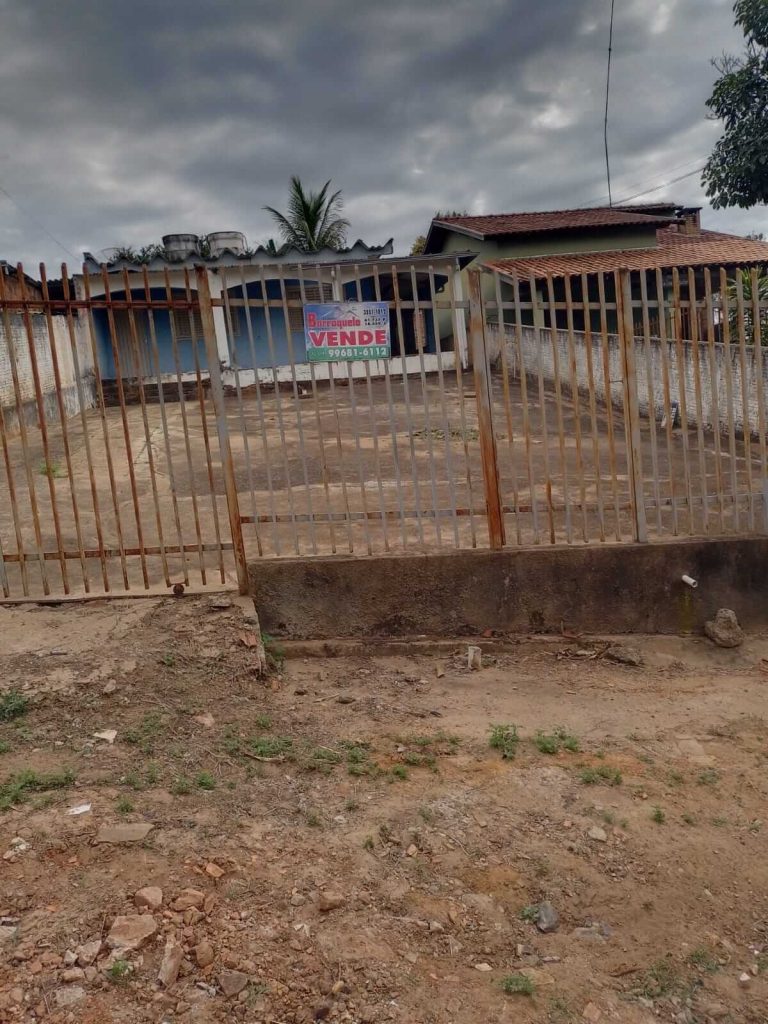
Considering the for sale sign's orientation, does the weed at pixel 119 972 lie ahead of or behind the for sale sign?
ahead

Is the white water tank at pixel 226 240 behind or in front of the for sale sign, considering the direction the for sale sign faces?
behind

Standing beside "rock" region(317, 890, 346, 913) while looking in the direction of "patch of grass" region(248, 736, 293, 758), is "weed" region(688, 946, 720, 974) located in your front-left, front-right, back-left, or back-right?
back-right

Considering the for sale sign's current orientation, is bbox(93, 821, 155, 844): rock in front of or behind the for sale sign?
in front

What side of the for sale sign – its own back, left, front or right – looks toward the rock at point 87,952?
front

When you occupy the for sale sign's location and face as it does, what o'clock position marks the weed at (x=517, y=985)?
The weed is roughly at 12 o'clock from the for sale sign.

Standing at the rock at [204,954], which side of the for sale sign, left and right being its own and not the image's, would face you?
front

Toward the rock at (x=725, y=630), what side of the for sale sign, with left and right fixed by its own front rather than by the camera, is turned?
left

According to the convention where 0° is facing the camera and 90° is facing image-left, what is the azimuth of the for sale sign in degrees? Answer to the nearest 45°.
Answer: approximately 0°
